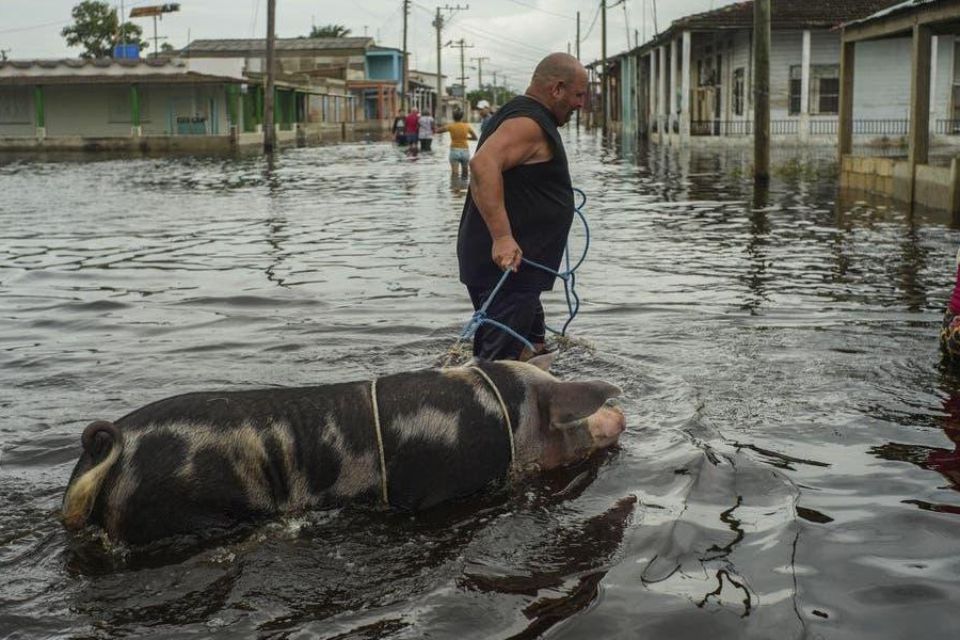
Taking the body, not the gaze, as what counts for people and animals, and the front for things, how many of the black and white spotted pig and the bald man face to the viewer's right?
2

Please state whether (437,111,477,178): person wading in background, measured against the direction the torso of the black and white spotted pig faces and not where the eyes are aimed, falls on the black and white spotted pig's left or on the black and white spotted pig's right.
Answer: on the black and white spotted pig's left

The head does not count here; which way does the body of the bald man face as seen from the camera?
to the viewer's right

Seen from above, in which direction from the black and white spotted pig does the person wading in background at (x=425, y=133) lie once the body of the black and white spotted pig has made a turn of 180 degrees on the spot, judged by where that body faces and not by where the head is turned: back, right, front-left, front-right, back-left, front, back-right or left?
right

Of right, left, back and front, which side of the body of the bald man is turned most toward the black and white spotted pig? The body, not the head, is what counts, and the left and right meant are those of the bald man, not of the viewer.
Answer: right

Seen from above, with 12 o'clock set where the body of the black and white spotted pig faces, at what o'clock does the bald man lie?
The bald man is roughly at 10 o'clock from the black and white spotted pig.

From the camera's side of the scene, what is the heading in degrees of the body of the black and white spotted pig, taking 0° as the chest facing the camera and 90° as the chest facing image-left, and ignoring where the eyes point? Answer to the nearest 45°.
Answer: approximately 270°

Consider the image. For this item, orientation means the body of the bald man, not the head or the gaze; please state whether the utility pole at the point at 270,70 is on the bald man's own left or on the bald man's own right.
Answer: on the bald man's own left

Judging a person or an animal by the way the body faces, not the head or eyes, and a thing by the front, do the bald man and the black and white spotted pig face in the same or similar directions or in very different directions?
same or similar directions

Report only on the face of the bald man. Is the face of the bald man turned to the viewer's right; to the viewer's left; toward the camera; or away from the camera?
to the viewer's right

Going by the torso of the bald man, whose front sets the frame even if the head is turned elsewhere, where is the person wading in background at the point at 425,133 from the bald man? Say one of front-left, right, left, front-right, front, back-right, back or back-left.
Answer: left

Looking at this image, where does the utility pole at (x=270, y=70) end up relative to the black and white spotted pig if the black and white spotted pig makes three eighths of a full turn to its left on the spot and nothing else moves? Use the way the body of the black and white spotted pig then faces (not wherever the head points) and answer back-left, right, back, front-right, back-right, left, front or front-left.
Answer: front-right

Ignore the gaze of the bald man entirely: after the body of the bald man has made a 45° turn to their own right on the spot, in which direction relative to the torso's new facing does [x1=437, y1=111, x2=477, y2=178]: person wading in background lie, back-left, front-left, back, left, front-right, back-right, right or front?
back-left
